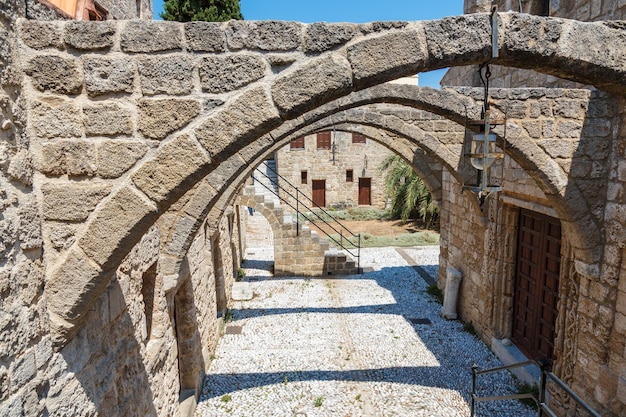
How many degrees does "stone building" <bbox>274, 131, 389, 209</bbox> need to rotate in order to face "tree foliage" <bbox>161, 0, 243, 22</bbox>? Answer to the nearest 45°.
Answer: approximately 45° to its right

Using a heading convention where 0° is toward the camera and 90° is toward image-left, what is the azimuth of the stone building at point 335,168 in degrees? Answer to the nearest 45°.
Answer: approximately 0°

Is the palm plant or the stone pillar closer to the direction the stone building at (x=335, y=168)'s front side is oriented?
the stone pillar

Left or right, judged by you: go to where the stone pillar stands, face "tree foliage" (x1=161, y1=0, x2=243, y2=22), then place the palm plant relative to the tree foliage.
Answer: right

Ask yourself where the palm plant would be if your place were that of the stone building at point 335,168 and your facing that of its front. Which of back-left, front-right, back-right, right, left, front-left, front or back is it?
front-left

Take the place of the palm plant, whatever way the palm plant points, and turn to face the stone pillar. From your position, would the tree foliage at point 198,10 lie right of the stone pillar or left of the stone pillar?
right
